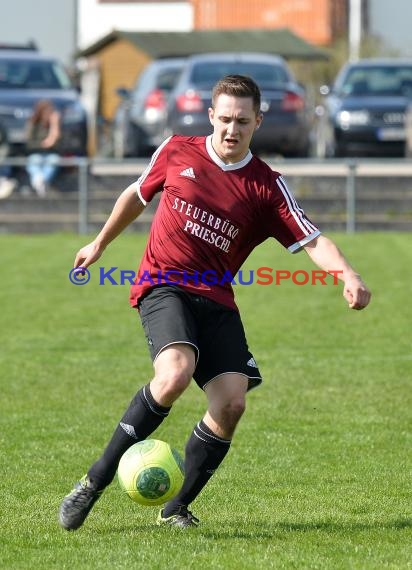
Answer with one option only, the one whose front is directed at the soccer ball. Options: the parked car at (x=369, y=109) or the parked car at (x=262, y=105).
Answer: the parked car at (x=369, y=109)

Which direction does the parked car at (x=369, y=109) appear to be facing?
toward the camera

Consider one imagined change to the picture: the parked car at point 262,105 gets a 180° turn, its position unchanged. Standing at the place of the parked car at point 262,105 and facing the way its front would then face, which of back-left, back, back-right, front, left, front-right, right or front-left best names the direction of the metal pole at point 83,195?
front-right

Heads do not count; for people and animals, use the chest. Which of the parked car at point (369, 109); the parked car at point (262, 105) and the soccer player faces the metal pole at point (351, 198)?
the parked car at point (369, 109)

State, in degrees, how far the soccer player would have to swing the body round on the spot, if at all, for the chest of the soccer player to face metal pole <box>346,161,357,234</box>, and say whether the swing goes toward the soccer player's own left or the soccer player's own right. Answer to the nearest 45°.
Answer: approximately 180°

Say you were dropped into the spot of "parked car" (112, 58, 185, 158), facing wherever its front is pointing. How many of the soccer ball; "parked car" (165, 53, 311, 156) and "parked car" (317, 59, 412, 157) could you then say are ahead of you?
0

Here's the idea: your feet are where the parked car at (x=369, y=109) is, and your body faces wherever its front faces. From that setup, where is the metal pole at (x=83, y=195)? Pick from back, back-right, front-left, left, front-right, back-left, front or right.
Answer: front-right

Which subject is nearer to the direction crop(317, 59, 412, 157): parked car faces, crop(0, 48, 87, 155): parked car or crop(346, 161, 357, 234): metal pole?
the metal pole

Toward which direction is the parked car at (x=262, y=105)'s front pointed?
away from the camera

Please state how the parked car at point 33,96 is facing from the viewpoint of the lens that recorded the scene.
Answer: facing the viewer

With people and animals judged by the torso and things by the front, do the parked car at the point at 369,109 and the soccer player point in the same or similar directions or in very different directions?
same or similar directions

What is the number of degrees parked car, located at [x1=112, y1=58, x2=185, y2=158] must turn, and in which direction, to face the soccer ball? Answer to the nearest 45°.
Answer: approximately 135° to its left

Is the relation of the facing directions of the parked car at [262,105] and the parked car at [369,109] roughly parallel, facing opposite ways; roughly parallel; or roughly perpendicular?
roughly parallel, facing opposite ways

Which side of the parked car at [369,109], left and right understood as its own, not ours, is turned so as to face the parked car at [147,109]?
right

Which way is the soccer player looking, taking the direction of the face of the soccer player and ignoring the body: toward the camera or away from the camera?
toward the camera

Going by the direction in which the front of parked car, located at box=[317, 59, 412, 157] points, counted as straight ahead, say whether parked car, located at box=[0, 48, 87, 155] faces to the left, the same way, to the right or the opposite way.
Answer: the same way

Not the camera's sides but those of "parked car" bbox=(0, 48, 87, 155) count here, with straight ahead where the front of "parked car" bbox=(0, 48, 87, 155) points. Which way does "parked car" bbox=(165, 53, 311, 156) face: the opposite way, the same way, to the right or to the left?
the opposite way

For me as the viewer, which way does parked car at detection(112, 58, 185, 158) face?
facing away from the viewer and to the left of the viewer

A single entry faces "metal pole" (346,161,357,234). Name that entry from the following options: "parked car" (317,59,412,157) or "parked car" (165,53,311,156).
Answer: "parked car" (317,59,412,157)

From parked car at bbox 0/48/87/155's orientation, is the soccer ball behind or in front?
in front
